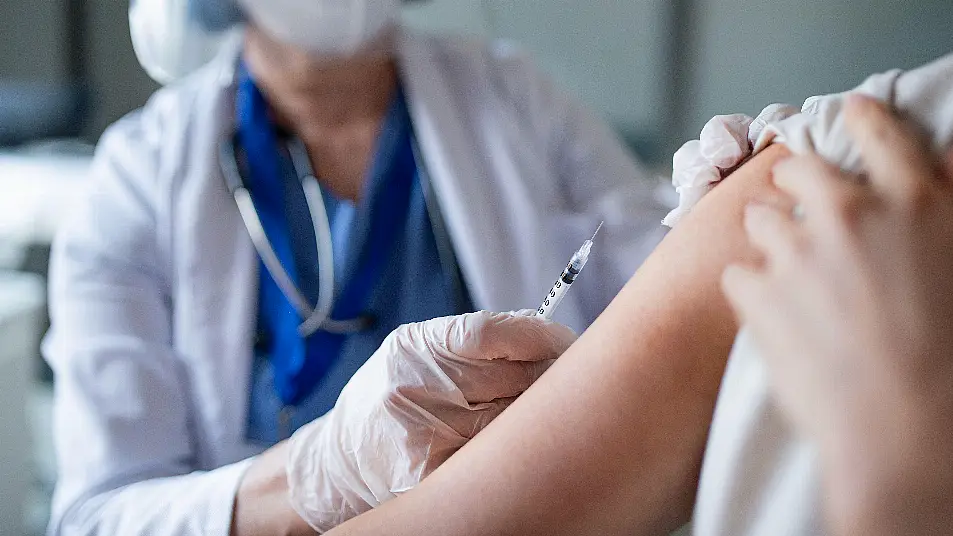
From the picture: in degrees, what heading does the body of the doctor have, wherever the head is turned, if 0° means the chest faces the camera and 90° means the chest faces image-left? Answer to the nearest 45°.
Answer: approximately 0°
